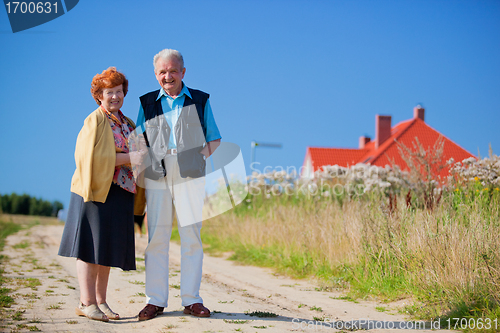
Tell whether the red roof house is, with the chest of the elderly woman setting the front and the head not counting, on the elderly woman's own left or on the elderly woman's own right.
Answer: on the elderly woman's own left

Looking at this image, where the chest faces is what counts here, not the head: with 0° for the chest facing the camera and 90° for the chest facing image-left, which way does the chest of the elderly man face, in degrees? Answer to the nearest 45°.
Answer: approximately 0°

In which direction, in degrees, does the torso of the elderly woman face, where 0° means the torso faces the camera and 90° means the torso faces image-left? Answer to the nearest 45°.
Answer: approximately 315°
